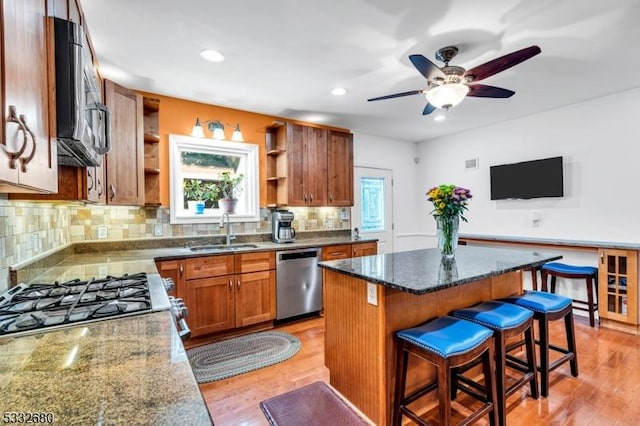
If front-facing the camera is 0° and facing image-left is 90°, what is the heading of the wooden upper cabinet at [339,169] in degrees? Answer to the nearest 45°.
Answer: approximately 315°

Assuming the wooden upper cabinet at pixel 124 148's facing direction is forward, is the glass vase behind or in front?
in front

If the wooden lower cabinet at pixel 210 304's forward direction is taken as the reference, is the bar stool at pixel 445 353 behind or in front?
in front

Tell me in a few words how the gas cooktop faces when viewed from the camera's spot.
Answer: facing to the right of the viewer

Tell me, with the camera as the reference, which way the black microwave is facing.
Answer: facing to the right of the viewer

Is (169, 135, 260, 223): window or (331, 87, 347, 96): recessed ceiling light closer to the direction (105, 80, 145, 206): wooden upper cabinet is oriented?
the recessed ceiling light

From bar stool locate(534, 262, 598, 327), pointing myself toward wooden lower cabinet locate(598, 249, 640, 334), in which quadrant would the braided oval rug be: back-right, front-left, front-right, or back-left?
back-right

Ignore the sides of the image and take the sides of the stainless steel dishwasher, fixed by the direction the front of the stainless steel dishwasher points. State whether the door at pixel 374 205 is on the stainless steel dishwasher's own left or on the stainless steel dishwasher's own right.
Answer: on the stainless steel dishwasher's own left

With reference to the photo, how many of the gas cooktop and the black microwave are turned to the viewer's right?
2

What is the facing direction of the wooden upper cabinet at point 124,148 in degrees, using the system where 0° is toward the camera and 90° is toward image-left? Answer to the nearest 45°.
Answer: approximately 315°

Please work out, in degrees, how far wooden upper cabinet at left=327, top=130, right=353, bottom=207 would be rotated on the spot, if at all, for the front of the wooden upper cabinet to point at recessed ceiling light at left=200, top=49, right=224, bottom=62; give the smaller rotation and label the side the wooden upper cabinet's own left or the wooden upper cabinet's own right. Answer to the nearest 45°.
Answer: approximately 90° to the wooden upper cabinet's own right
